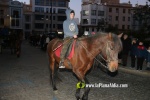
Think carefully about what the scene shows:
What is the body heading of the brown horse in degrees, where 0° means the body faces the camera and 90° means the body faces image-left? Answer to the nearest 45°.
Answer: approximately 315°
